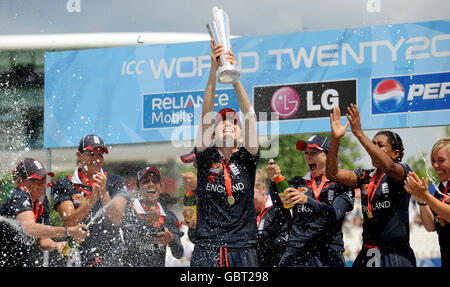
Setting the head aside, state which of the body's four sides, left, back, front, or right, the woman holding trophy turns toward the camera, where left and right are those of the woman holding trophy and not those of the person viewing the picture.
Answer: front

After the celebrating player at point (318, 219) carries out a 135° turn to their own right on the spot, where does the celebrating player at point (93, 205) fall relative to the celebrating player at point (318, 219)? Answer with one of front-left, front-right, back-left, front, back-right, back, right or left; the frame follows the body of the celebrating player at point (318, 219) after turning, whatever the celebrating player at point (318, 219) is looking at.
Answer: left

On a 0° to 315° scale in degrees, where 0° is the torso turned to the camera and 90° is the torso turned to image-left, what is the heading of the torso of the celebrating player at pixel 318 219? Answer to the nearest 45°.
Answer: approximately 45°

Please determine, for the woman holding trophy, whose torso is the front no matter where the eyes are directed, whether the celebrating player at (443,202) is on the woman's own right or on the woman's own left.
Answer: on the woman's own left

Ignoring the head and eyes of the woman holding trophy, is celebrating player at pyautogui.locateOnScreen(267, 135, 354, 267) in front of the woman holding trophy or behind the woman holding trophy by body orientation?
behind

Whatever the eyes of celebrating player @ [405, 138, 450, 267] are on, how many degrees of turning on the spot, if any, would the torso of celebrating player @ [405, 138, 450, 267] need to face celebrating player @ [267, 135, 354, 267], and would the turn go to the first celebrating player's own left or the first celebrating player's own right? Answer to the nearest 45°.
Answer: approximately 45° to the first celebrating player's own right

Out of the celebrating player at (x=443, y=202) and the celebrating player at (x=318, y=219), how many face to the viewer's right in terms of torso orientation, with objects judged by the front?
0
